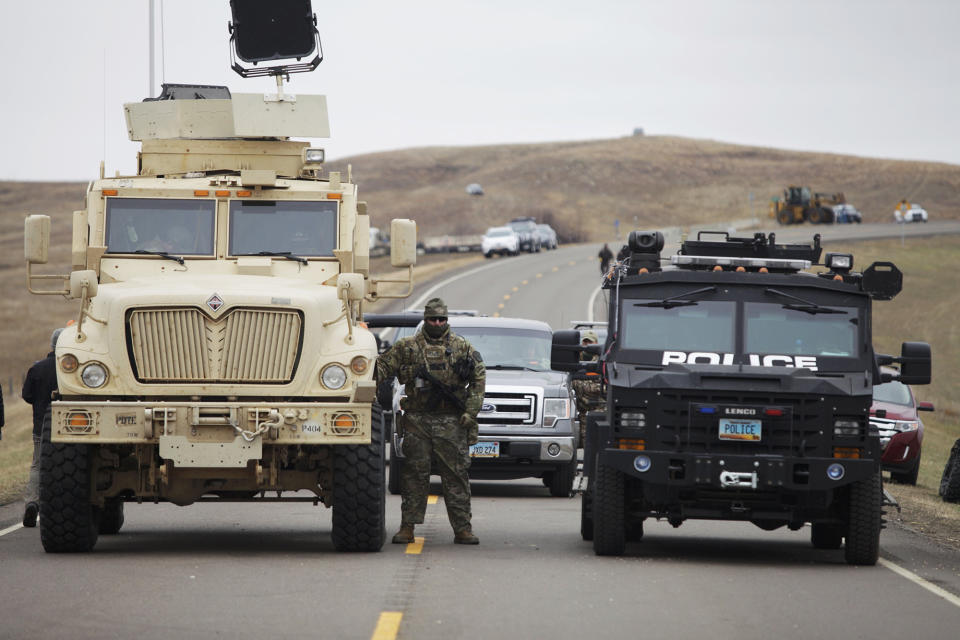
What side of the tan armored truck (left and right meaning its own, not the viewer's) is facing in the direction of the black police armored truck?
left

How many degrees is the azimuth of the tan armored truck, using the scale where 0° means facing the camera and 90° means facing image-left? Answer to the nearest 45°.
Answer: approximately 0°

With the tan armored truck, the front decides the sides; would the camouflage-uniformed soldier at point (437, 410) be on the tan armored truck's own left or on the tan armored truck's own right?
on the tan armored truck's own left
